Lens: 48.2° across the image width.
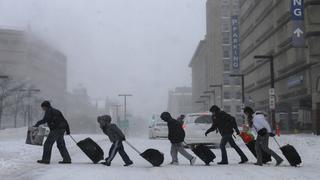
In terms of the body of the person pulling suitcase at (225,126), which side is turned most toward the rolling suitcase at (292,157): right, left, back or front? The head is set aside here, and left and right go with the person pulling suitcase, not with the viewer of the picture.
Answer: back

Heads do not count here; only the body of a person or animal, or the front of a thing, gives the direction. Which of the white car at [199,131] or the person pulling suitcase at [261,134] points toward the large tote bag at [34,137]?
the person pulling suitcase

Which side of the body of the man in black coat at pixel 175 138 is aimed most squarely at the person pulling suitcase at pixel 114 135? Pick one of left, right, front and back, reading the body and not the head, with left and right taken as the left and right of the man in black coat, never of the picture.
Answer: front

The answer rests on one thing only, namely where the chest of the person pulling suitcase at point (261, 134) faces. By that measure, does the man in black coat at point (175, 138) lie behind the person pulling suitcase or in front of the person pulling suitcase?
in front

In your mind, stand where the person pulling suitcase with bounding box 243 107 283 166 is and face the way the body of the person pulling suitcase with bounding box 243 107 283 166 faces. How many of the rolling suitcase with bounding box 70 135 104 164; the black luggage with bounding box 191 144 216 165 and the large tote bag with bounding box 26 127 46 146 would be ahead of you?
3

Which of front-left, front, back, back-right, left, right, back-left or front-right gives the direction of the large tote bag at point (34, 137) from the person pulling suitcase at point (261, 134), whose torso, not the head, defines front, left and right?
front

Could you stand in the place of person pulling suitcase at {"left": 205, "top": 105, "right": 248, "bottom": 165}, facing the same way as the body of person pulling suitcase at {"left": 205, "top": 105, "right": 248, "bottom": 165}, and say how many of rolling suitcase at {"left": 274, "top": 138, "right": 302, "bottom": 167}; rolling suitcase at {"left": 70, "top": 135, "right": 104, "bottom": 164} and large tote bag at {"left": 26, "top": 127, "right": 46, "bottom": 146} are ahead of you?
2

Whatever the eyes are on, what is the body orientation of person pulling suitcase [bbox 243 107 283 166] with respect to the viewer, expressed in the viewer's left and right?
facing to the left of the viewer

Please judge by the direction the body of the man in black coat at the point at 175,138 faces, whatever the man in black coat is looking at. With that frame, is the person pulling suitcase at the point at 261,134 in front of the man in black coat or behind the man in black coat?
behind

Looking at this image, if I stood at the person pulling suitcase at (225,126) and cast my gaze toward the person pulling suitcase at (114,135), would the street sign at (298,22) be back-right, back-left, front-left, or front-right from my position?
back-right

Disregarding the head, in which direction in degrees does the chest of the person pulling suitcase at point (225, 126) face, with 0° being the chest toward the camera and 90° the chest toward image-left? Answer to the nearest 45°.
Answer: approximately 90°

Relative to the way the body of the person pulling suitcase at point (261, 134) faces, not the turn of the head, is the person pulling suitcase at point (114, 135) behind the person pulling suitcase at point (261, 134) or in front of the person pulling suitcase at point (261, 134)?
in front

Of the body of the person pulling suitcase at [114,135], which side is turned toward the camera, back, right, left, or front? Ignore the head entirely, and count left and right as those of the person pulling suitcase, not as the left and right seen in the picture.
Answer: left

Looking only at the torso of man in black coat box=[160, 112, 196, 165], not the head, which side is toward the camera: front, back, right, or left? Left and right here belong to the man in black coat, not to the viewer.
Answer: left
